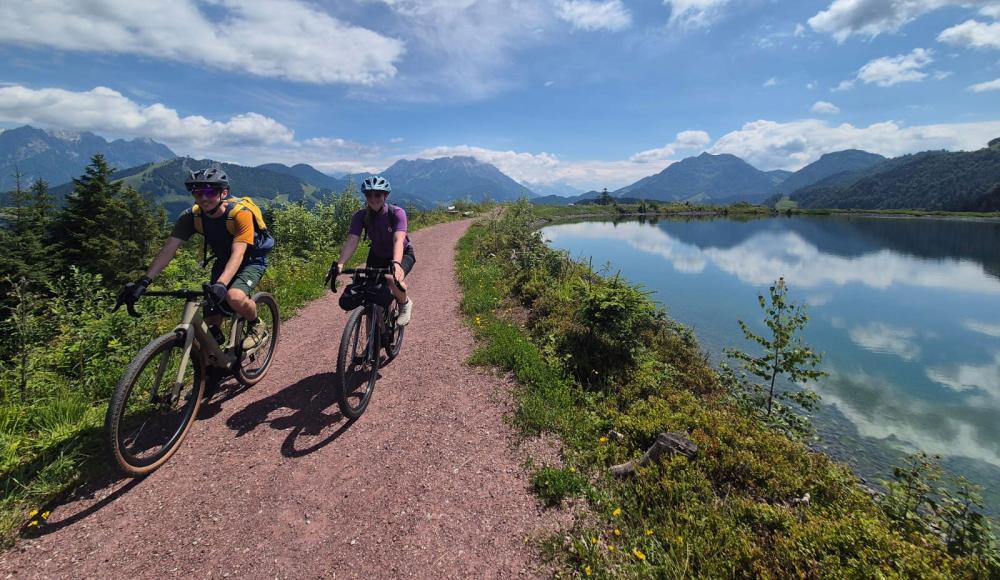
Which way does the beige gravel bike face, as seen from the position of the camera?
facing the viewer and to the left of the viewer

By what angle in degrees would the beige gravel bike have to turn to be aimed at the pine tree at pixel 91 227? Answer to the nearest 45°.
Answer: approximately 135° to its right

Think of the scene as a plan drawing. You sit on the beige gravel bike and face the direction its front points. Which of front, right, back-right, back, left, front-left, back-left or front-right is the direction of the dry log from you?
left

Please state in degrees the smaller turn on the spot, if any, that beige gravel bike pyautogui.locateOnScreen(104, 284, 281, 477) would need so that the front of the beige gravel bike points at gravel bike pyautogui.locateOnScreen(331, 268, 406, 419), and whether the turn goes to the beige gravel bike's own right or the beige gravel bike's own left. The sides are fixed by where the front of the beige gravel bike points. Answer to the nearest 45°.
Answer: approximately 135° to the beige gravel bike's own left

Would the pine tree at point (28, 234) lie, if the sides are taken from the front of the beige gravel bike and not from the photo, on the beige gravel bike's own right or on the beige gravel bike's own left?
on the beige gravel bike's own right

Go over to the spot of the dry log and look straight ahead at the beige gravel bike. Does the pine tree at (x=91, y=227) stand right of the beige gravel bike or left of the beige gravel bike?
right

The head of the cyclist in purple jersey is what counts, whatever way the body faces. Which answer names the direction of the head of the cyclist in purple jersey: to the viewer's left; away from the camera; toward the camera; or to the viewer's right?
toward the camera

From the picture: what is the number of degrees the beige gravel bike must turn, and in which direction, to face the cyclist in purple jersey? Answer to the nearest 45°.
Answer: approximately 135° to its left
